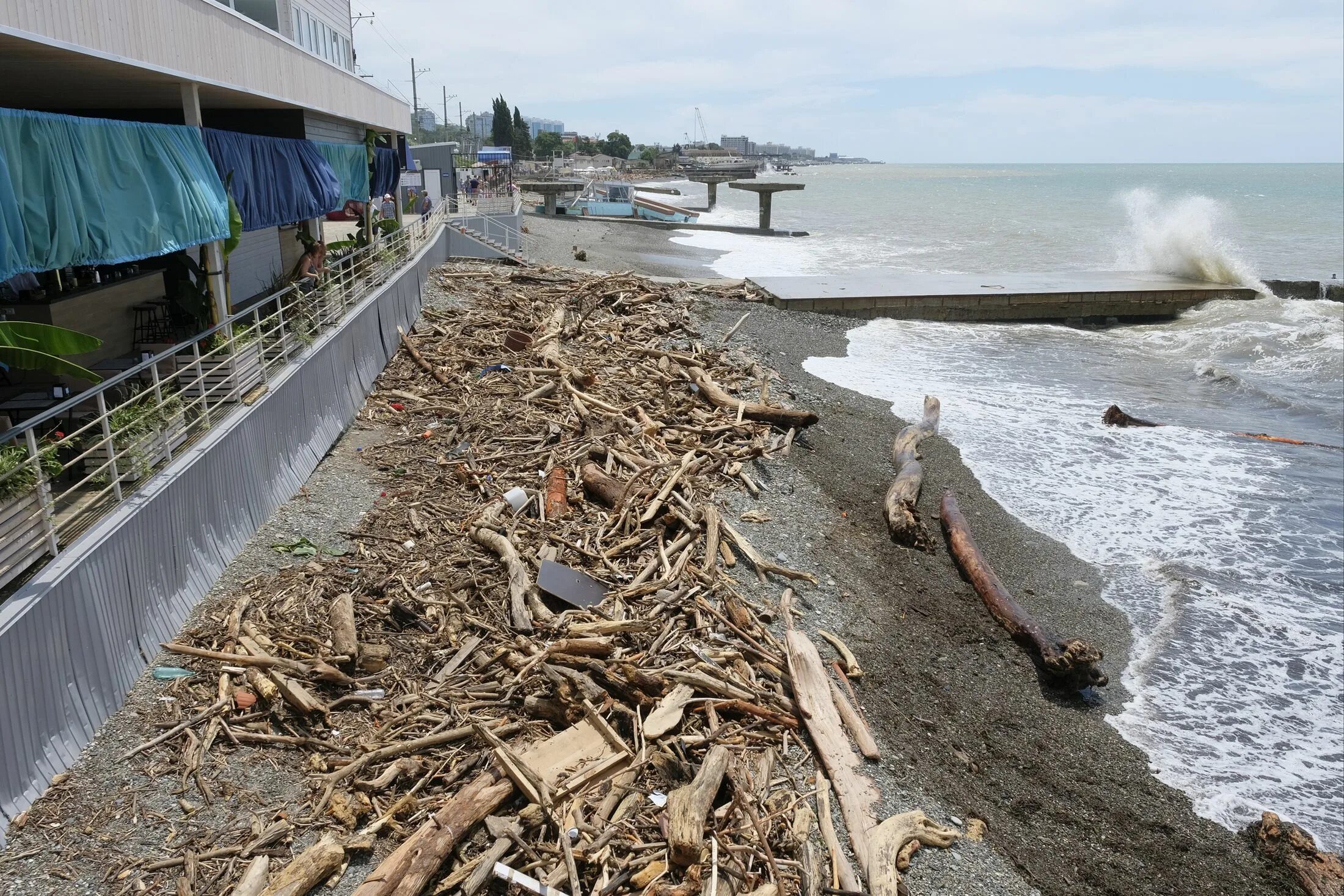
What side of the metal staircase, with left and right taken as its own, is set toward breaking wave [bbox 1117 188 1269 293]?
front

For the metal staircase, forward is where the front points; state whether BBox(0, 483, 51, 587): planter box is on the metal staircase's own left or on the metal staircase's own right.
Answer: on the metal staircase's own right

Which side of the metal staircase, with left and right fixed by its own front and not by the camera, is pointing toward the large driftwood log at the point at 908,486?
right

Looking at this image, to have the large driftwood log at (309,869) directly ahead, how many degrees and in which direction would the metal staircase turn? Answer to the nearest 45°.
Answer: approximately 90° to its right

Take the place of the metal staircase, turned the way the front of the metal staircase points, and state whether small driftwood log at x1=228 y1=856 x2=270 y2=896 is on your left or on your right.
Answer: on your right

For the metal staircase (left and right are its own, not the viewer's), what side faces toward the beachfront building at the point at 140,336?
right

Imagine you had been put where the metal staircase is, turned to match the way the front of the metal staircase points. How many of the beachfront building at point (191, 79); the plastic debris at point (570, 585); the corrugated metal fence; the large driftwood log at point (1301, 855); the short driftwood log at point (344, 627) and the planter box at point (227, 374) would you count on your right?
6

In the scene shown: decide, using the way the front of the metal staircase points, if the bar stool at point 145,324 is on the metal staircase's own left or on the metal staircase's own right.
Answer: on the metal staircase's own right

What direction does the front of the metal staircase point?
to the viewer's right

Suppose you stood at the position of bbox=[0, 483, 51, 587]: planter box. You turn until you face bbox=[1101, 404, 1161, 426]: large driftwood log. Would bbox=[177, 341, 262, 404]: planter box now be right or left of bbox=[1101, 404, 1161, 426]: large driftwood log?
left

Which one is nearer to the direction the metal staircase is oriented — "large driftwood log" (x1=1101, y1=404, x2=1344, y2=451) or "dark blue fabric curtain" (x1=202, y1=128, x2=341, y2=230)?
the large driftwood log
